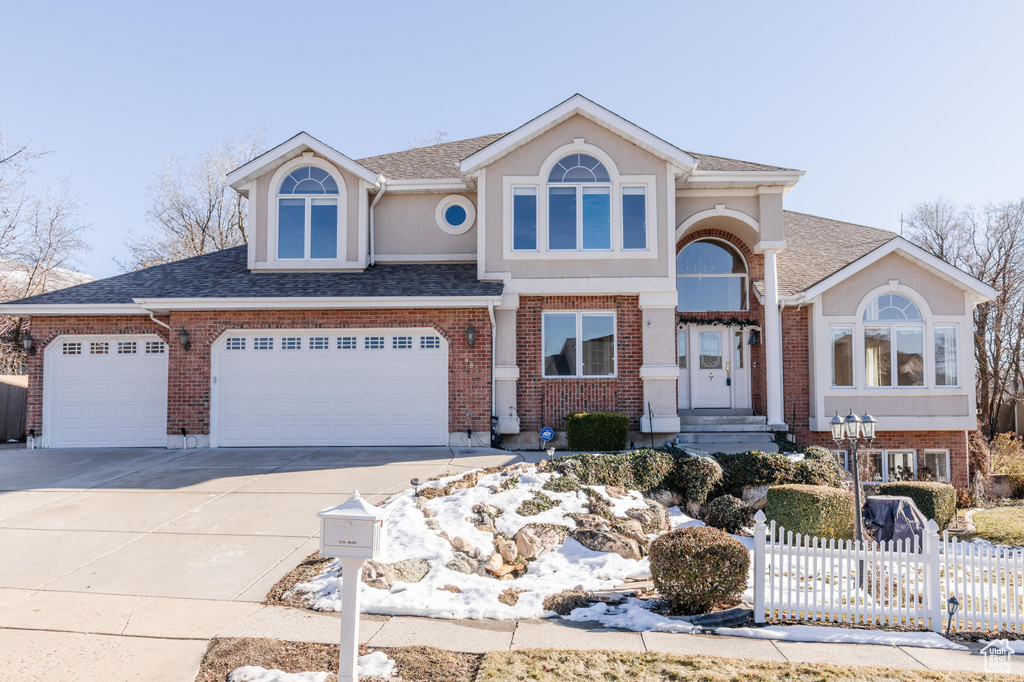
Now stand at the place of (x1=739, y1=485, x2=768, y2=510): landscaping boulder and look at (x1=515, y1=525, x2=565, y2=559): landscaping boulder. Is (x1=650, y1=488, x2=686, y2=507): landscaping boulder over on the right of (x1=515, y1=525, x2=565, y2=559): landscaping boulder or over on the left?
right

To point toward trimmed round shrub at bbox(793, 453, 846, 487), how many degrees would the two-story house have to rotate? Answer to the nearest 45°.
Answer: approximately 45° to its left

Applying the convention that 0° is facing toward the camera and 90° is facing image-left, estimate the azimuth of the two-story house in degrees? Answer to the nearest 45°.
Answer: approximately 0°

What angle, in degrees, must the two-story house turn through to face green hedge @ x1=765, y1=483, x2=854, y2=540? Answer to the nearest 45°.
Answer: approximately 45° to its left

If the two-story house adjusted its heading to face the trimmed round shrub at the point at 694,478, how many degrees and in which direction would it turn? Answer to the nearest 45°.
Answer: approximately 45° to its left

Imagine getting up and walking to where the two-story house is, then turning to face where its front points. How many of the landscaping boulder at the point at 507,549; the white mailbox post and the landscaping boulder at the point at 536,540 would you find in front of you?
3

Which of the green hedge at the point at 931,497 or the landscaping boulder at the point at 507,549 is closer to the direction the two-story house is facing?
the landscaping boulder

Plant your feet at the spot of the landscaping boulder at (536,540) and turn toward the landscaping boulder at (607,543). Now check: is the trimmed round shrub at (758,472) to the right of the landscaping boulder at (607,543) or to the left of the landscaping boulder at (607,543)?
left

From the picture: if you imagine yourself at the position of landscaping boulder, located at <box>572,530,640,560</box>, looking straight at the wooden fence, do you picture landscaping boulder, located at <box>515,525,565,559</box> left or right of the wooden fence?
left

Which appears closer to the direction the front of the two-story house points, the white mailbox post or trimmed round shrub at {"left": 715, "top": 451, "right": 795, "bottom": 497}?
the white mailbox post

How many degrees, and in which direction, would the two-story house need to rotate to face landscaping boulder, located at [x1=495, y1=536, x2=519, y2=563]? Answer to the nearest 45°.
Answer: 0° — it already faces it
